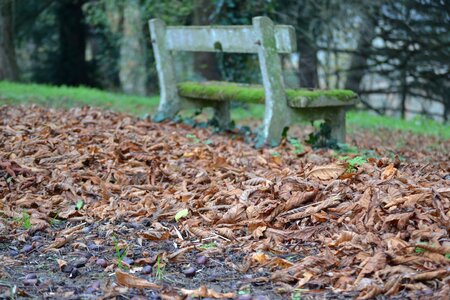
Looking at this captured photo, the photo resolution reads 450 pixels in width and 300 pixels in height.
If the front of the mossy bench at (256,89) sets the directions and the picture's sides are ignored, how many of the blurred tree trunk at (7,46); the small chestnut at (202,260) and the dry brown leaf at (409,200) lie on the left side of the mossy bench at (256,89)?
1

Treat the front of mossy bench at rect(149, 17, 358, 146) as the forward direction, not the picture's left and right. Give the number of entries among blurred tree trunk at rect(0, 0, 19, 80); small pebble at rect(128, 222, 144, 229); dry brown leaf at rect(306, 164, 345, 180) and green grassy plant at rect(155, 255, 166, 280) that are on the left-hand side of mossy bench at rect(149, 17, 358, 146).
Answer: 1
